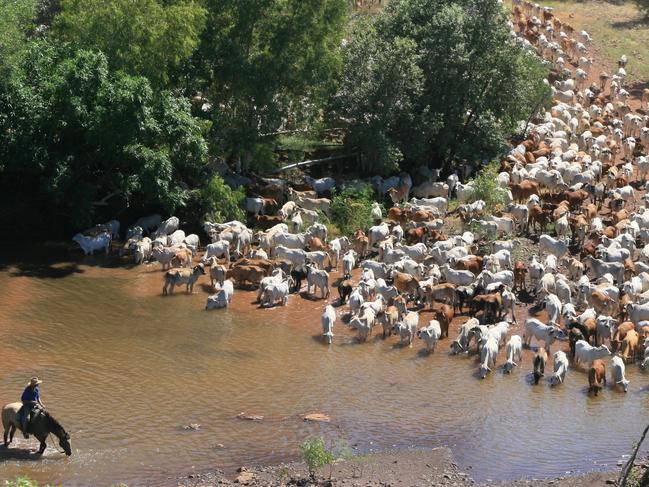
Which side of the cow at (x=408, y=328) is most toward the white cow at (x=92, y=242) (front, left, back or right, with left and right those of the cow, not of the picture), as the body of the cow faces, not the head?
right

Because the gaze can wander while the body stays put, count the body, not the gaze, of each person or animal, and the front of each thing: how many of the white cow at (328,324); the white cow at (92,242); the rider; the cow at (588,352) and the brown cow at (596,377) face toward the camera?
2

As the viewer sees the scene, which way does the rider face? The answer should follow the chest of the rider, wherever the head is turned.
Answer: to the viewer's right

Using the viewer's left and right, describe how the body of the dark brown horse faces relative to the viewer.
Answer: facing to the right of the viewer

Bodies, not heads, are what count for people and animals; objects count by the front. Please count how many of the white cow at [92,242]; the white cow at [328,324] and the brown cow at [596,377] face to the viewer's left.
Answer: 1

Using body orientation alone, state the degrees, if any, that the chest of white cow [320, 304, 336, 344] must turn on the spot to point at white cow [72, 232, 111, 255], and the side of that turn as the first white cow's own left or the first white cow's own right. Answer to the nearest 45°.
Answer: approximately 135° to the first white cow's own right

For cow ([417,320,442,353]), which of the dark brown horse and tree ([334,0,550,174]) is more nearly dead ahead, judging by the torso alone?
the dark brown horse

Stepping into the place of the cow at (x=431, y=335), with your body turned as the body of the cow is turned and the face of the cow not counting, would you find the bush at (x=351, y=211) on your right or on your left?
on your right

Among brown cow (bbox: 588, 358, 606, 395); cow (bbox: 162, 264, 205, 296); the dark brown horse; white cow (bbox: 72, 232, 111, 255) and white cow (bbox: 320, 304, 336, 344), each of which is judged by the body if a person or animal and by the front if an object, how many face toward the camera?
2

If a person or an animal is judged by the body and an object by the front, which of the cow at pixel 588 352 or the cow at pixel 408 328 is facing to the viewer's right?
the cow at pixel 588 352

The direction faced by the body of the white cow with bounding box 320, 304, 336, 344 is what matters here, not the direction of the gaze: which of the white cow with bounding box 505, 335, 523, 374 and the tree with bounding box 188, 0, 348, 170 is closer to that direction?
the white cow

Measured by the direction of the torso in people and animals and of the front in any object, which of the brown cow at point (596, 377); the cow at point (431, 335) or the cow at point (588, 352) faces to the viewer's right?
the cow at point (588, 352)

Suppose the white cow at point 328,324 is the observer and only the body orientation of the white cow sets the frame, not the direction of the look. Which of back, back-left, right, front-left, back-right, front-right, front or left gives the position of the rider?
front-right
